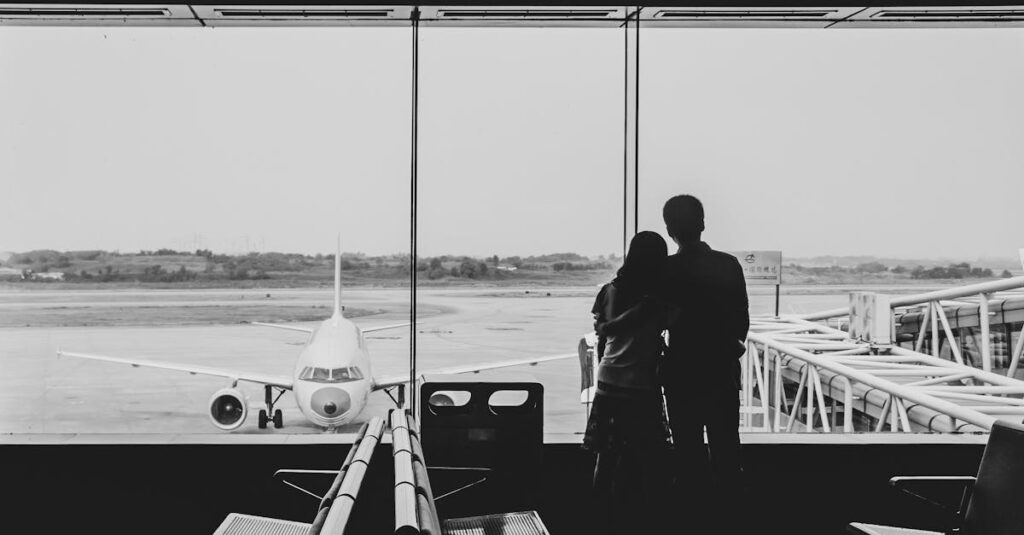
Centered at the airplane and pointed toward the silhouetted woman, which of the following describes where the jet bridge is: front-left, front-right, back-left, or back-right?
front-left

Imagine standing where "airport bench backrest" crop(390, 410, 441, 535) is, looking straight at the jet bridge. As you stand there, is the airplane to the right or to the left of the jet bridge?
left

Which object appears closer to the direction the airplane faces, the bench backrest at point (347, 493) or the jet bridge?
the bench backrest

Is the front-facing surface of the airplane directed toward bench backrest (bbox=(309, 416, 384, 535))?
yes

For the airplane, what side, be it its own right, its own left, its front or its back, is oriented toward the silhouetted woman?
front

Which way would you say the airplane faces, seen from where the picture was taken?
facing the viewer

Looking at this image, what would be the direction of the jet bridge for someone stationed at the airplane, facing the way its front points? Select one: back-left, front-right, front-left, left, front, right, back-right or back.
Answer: front-left

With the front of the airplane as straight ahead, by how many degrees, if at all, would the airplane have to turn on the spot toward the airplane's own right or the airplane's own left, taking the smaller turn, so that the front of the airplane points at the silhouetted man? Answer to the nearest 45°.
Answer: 0° — it already faces them

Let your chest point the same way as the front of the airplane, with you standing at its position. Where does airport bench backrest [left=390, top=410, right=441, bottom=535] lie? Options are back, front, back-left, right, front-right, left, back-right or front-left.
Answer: front

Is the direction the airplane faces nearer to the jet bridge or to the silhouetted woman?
the silhouetted woman
